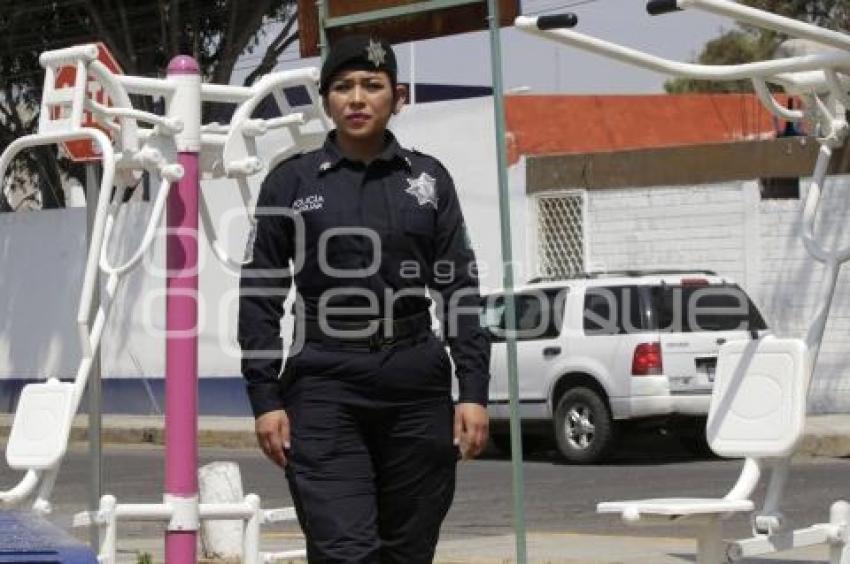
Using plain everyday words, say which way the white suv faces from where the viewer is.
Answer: facing away from the viewer and to the left of the viewer

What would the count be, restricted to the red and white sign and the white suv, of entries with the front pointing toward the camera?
1

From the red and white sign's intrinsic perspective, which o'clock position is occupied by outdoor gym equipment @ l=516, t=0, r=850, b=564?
The outdoor gym equipment is roughly at 10 o'clock from the red and white sign.

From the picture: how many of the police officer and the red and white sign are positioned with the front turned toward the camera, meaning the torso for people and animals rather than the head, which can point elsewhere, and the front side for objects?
2

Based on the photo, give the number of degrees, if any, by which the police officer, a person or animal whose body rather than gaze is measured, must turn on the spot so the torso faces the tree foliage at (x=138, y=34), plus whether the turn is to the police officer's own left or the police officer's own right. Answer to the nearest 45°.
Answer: approximately 180°

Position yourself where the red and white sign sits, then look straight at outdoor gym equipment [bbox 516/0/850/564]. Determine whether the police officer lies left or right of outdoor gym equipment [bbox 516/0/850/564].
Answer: right

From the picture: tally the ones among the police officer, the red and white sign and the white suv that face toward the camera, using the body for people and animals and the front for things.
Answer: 2

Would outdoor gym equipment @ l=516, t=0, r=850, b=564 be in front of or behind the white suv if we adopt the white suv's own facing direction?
behind

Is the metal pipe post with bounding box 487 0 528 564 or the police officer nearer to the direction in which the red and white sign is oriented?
the police officer

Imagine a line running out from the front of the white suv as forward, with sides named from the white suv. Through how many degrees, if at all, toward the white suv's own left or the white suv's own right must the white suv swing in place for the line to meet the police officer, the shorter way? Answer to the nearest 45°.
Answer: approximately 135° to the white suv's own left

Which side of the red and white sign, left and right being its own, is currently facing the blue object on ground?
front

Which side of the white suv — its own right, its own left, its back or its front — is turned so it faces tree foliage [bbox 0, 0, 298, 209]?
front
